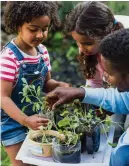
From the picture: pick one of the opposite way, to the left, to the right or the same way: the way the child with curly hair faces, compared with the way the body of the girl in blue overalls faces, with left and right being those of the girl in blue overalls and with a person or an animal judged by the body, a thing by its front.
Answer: to the right

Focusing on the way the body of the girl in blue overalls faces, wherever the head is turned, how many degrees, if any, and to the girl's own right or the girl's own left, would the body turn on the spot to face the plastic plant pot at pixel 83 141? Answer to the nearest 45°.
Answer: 0° — they already face it

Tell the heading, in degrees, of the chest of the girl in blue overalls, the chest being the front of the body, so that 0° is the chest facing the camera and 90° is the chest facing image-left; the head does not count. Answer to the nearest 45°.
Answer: approximately 315°
